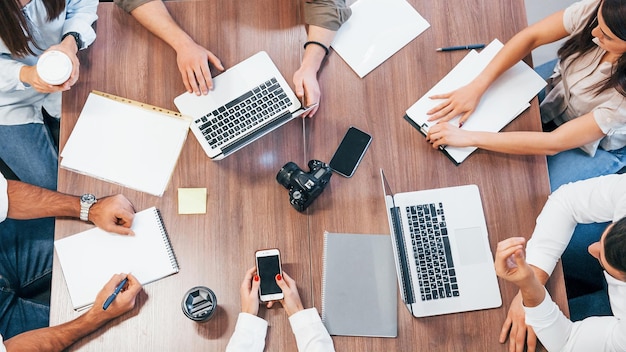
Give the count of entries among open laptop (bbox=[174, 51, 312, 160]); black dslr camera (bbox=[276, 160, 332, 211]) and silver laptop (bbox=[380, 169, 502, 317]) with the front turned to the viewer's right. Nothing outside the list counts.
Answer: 1

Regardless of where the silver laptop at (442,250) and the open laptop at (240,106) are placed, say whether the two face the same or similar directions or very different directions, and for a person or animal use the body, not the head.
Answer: very different directions

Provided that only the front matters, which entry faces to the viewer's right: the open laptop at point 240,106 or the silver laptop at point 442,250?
the silver laptop

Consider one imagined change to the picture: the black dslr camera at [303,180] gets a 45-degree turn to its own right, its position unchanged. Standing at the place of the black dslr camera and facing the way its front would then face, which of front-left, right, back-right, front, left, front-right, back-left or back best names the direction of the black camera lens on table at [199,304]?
left

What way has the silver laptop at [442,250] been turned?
to the viewer's right

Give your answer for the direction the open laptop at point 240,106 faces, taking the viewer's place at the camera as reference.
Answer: facing away from the viewer and to the left of the viewer

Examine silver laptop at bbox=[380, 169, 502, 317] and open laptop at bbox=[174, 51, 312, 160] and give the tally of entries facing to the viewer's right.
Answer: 1

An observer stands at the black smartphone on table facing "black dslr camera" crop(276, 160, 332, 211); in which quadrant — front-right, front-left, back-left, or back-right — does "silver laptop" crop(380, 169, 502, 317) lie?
back-left

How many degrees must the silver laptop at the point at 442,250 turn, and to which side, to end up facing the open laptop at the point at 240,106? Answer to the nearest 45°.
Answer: approximately 180°

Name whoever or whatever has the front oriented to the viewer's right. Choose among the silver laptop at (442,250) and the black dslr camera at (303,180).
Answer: the silver laptop
